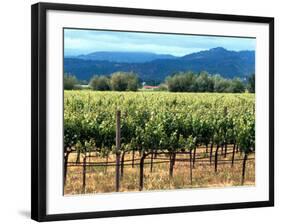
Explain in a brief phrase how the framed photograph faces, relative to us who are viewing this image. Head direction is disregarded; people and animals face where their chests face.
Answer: facing the viewer and to the right of the viewer
